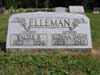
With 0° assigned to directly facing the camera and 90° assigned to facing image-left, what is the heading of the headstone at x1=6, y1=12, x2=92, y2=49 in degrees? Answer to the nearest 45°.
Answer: approximately 0°
